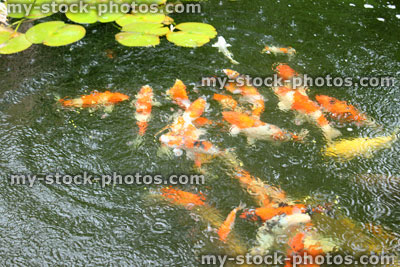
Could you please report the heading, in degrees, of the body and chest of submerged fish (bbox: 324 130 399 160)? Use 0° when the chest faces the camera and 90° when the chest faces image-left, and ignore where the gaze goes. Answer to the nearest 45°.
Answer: approximately 90°

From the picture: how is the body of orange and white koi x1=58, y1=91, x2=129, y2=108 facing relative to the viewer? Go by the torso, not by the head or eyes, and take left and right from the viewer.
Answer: facing to the right of the viewer

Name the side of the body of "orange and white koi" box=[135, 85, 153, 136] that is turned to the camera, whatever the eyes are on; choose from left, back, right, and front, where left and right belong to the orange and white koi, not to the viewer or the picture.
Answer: back

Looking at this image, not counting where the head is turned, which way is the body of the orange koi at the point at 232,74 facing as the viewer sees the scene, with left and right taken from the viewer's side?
facing away from the viewer and to the left of the viewer

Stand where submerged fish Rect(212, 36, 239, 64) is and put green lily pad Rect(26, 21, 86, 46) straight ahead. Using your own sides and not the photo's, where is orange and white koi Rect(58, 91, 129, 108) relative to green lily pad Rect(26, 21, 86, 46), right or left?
left

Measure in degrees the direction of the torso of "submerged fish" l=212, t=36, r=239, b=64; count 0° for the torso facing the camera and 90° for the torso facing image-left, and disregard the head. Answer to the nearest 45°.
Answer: approximately 135°

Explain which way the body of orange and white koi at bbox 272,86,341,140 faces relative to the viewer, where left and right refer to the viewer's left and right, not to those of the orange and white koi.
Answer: facing away from the viewer and to the left of the viewer

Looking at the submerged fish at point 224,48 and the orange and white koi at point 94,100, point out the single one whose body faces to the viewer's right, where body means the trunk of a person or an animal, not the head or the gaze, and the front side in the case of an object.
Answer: the orange and white koi

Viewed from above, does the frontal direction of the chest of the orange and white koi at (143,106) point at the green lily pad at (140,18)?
yes
